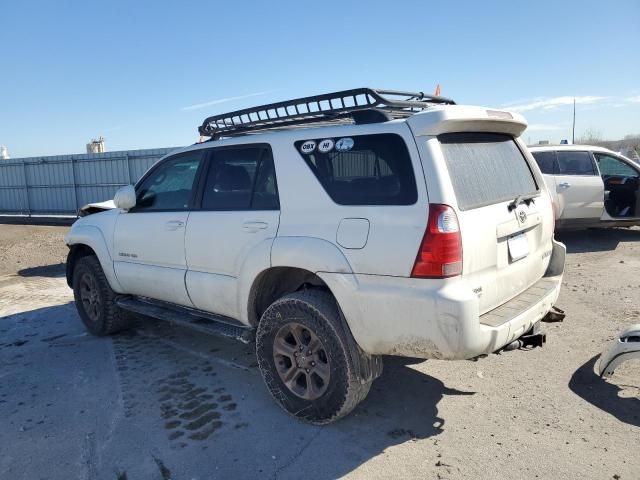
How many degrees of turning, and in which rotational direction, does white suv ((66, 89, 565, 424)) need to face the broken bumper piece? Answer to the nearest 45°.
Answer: approximately 135° to its right

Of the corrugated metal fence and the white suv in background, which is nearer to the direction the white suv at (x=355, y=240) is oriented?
the corrugated metal fence

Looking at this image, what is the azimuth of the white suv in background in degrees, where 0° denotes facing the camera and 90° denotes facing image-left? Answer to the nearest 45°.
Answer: approximately 270°

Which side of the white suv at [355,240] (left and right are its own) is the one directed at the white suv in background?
right

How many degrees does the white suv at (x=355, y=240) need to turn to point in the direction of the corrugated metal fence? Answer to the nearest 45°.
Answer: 0° — it already faces it

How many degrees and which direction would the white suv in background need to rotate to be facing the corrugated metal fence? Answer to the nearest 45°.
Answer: approximately 180°

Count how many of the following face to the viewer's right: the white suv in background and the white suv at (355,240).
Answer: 1

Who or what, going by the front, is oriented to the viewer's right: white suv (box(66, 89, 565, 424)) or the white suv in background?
the white suv in background

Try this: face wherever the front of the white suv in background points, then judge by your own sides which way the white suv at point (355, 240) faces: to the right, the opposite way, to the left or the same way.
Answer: the opposite way

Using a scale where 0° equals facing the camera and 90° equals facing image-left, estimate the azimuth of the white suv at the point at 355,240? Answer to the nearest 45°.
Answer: approximately 135°
